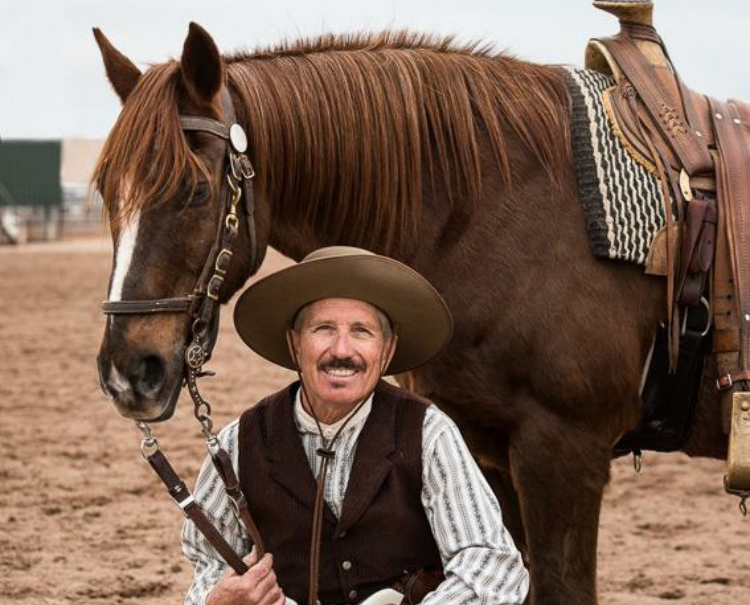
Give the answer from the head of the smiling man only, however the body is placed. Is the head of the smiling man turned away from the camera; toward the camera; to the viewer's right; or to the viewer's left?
toward the camera

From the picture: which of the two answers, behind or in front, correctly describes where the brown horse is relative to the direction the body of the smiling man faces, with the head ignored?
behind

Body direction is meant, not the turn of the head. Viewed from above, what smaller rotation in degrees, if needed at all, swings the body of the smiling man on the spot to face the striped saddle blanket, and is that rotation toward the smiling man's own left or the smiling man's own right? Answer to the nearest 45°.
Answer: approximately 135° to the smiling man's own left

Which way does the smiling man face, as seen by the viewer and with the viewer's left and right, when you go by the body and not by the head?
facing the viewer

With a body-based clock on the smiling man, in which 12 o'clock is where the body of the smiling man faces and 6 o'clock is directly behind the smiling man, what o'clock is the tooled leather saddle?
The tooled leather saddle is roughly at 8 o'clock from the smiling man.

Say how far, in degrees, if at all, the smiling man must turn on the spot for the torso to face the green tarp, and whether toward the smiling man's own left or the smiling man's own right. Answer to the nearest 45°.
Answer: approximately 180°
